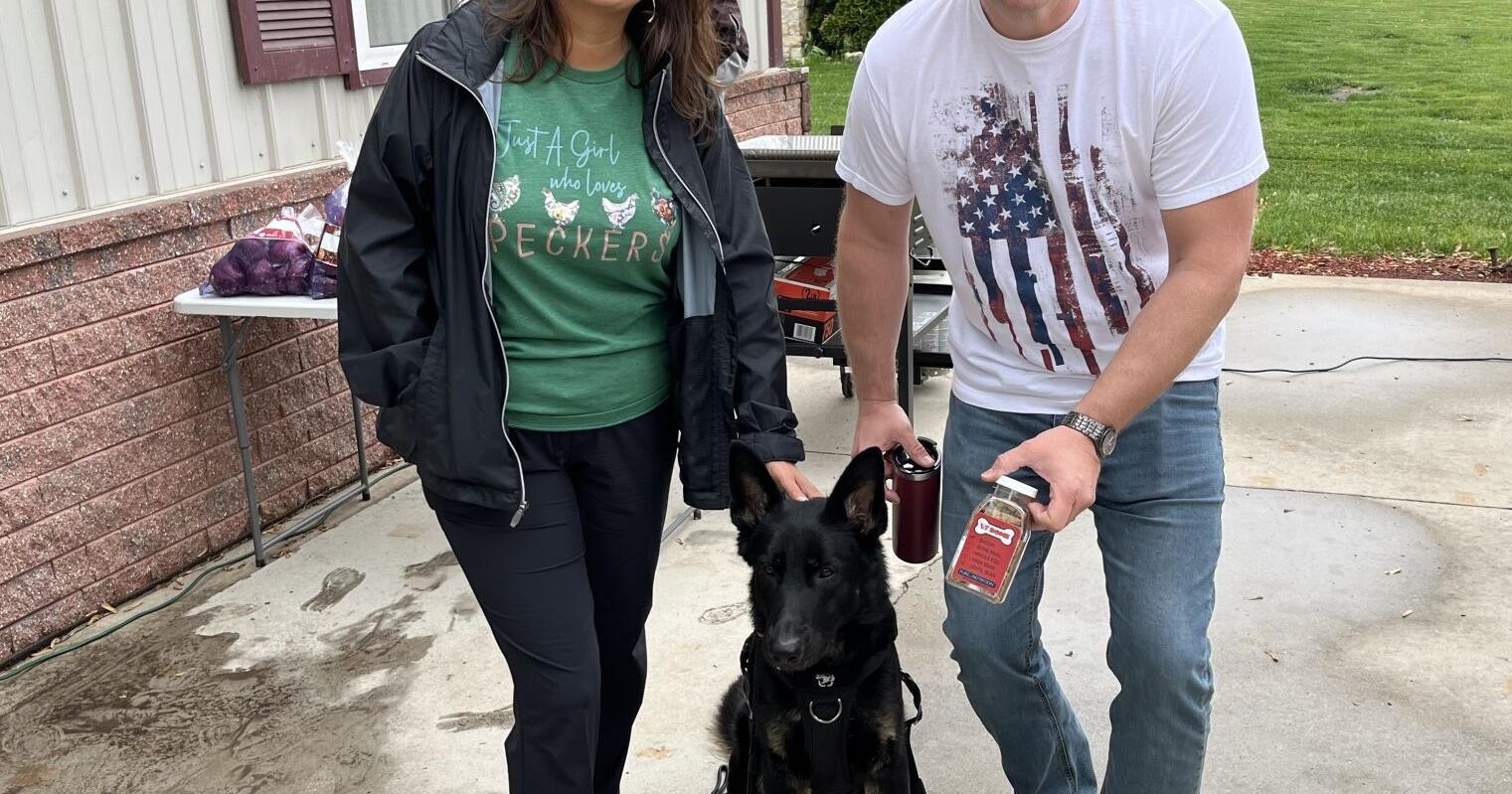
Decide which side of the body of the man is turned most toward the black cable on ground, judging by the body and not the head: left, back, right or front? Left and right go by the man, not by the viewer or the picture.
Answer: back

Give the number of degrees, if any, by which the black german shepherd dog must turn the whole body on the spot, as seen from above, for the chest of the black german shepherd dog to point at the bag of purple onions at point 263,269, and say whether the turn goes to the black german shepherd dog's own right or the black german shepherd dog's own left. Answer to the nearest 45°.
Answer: approximately 135° to the black german shepherd dog's own right

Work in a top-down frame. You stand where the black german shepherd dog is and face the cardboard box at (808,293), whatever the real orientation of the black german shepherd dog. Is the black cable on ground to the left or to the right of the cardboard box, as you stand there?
right

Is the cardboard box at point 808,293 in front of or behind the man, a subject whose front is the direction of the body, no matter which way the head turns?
behind

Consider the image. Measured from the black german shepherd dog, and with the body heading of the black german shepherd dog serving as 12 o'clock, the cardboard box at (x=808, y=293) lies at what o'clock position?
The cardboard box is roughly at 6 o'clock from the black german shepherd dog.

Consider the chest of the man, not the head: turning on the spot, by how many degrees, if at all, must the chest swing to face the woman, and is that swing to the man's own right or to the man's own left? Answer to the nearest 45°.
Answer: approximately 90° to the man's own right

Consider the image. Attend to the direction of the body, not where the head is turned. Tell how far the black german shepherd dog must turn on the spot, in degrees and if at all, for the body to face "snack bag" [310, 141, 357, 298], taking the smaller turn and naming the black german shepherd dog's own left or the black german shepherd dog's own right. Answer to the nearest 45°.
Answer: approximately 135° to the black german shepherd dog's own right

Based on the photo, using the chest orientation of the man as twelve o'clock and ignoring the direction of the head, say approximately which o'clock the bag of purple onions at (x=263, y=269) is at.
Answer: The bag of purple onions is roughly at 4 o'clock from the man.

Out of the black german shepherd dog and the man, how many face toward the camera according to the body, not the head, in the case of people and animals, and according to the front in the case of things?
2

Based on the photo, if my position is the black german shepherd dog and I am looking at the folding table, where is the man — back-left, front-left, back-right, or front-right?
back-right

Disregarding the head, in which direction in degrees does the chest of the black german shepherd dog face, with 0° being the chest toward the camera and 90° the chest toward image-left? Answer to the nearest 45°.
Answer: approximately 0°

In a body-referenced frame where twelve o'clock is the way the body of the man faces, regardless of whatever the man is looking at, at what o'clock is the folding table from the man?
The folding table is roughly at 4 o'clock from the man.
